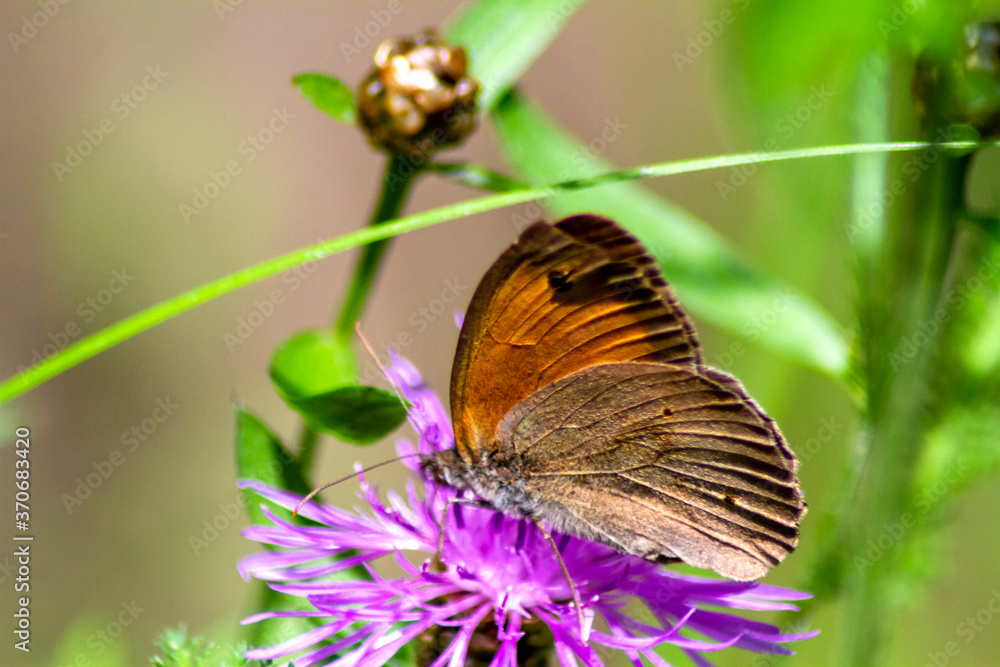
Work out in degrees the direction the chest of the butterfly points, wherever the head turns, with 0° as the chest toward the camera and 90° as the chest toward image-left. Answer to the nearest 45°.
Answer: approximately 90°
